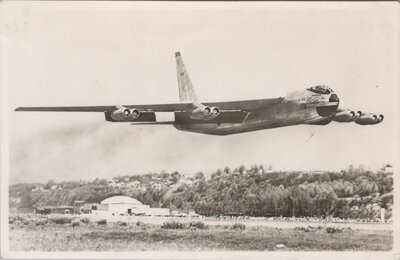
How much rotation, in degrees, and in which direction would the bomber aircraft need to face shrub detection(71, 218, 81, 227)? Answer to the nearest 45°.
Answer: approximately 135° to its right

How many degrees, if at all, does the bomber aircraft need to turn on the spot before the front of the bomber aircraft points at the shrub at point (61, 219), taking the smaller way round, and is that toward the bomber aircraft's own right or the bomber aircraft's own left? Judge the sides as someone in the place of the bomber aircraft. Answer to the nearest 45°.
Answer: approximately 135° to the bomber aircraft's own right

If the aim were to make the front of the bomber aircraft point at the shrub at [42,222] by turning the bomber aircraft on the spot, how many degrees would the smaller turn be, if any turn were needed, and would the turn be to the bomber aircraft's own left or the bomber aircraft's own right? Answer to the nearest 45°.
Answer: approximately 135° to the bomber aircraft's own right

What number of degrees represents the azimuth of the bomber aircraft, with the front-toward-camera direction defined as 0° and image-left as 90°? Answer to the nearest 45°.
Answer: approximately 315°
